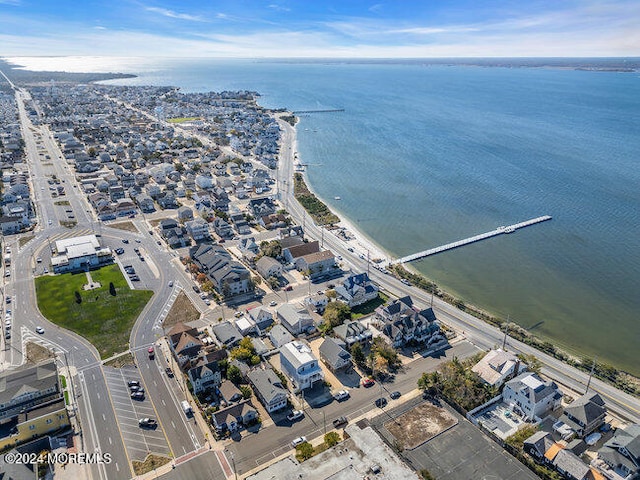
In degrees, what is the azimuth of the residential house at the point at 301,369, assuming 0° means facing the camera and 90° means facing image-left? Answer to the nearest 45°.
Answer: approximately 315°

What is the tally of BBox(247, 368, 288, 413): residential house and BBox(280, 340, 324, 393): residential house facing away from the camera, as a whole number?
0

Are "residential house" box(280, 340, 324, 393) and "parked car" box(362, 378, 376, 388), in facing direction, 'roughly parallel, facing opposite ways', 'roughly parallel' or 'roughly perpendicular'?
roughly perpendicular

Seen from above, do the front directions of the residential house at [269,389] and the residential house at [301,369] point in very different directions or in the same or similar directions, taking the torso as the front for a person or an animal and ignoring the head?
same or similar directions

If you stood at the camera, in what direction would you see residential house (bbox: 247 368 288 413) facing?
facing the viewer and to the right of the viewer

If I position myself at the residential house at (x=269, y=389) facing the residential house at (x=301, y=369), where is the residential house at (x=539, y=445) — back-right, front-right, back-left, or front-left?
front-right

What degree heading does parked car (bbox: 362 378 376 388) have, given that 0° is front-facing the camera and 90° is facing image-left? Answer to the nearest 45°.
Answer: approximately 45°

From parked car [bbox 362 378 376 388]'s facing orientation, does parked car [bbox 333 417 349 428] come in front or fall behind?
in front

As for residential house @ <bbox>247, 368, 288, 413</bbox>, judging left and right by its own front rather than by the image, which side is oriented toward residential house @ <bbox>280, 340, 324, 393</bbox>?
left

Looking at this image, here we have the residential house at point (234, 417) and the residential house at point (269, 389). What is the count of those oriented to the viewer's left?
0
